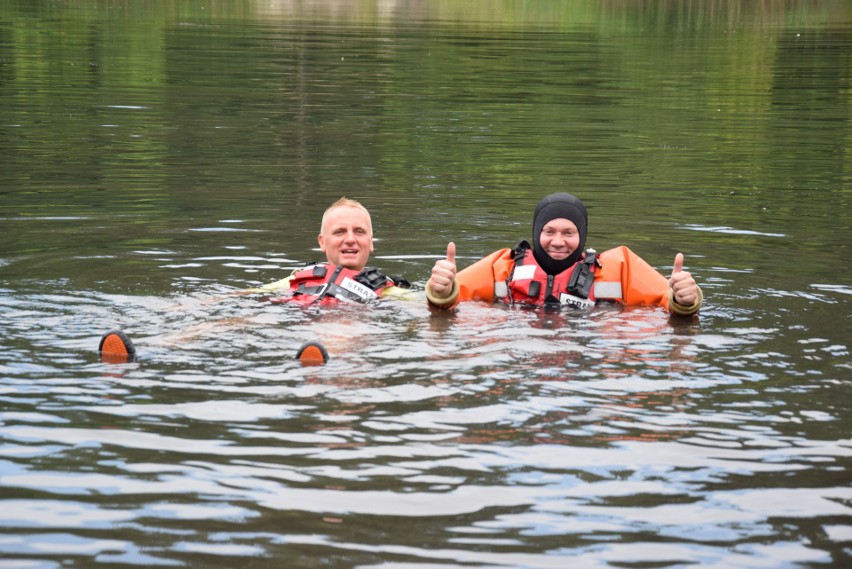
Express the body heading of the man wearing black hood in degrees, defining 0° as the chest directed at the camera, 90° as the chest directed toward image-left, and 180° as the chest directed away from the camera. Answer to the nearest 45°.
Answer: approximately 0°

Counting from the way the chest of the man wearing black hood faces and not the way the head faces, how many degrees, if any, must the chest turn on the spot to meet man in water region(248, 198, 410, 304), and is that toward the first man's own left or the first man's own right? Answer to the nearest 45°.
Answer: approximately 90° to the first man's own right
